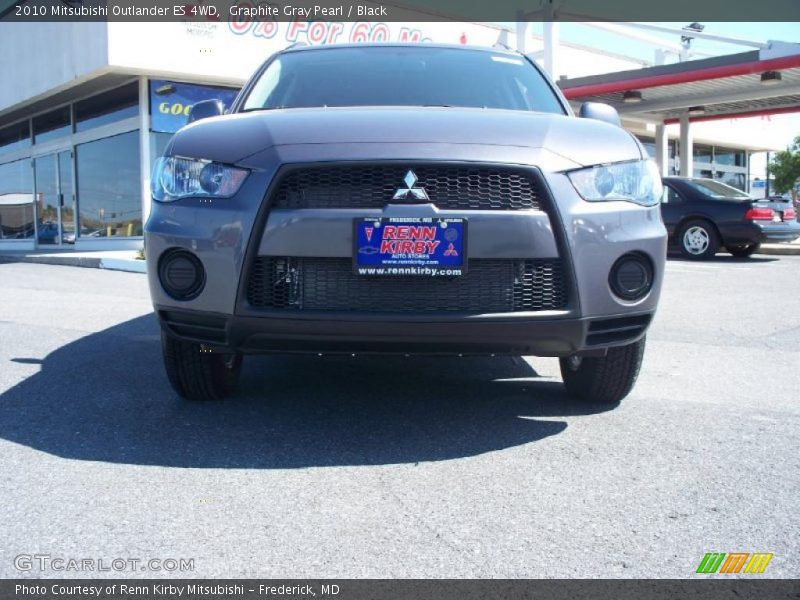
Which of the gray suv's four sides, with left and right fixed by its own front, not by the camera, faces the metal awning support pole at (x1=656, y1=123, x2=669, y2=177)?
back

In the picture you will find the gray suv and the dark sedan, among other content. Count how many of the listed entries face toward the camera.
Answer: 1

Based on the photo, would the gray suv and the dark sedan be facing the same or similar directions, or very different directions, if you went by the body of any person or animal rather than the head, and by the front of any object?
very different directions

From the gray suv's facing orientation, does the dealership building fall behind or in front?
behind

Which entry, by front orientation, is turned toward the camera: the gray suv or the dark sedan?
the gray suv

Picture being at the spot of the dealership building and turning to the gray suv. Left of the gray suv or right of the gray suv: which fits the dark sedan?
left

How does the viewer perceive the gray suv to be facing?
facing the viewer

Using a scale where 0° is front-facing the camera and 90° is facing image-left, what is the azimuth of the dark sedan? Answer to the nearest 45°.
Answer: approximately 135°

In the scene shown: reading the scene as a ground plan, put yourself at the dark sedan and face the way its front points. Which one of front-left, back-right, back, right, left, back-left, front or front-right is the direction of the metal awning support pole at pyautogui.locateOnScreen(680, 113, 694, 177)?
front-right

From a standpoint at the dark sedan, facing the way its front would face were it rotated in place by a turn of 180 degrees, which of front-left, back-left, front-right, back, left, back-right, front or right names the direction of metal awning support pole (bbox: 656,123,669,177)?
back-left

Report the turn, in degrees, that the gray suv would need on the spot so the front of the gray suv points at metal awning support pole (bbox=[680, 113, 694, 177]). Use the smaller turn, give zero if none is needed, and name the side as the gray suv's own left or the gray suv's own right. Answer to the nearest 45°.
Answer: approximately 180°
